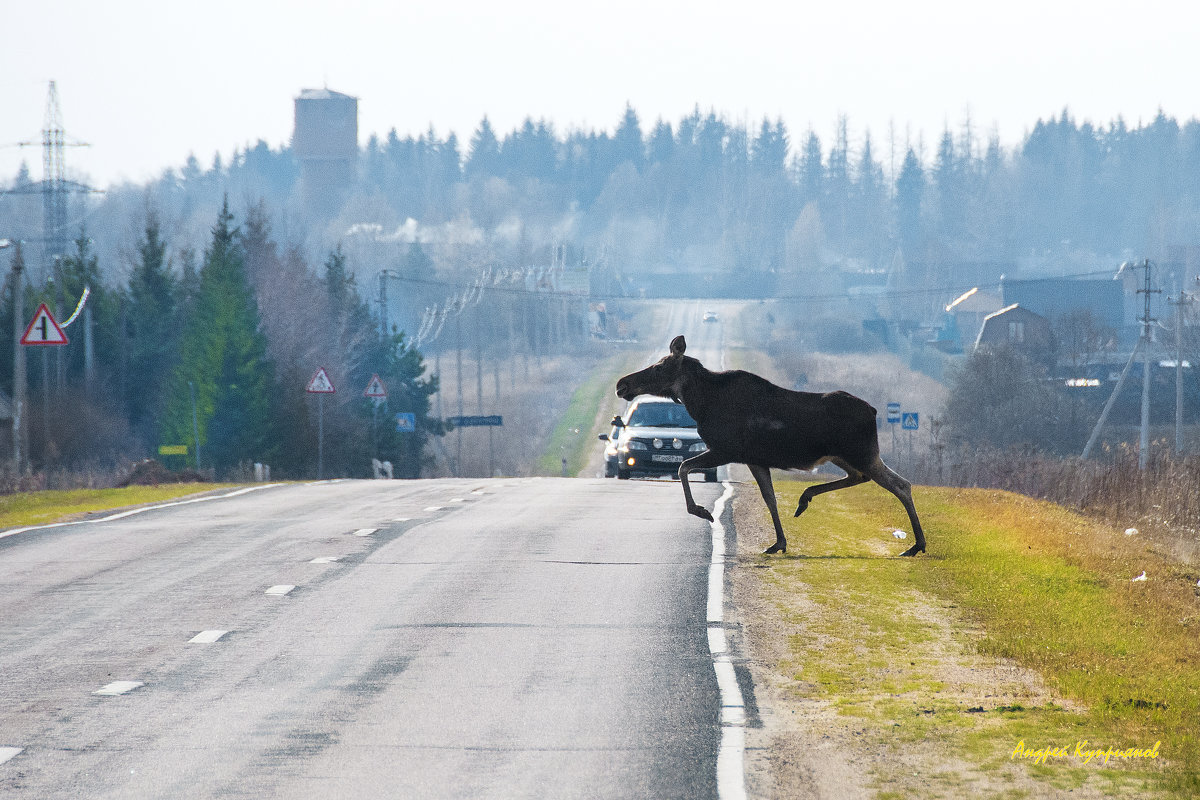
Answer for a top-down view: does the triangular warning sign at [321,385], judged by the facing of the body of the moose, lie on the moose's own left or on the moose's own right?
on the moose's own right

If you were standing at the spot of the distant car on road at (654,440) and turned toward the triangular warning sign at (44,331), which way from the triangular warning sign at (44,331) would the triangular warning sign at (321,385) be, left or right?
right

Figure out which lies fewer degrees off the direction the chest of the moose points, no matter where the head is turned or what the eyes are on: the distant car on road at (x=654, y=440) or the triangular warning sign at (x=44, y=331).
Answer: the triangular warning sign

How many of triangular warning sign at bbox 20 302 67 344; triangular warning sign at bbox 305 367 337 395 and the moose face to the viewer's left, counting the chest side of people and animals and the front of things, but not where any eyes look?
1

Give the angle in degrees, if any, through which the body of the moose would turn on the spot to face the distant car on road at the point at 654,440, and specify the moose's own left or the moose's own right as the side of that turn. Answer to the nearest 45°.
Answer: approximately 90° to the moose's own right

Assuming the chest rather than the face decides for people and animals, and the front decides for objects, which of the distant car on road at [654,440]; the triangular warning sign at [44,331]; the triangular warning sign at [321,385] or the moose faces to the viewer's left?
the moose

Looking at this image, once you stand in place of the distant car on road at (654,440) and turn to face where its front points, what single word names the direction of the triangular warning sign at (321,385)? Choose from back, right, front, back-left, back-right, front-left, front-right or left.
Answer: back-right

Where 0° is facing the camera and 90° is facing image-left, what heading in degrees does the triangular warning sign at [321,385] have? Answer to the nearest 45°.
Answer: approximately 0°

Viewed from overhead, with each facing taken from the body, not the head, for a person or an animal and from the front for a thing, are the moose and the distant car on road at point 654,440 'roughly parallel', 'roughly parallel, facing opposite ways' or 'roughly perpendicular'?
roughly perpendicular

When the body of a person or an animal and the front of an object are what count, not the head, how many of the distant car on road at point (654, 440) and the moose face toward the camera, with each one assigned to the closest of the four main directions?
1

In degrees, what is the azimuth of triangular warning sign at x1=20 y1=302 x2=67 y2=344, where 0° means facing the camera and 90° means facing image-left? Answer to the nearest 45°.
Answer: approximately 0°

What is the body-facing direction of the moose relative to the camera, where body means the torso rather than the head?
to the viewer's left
